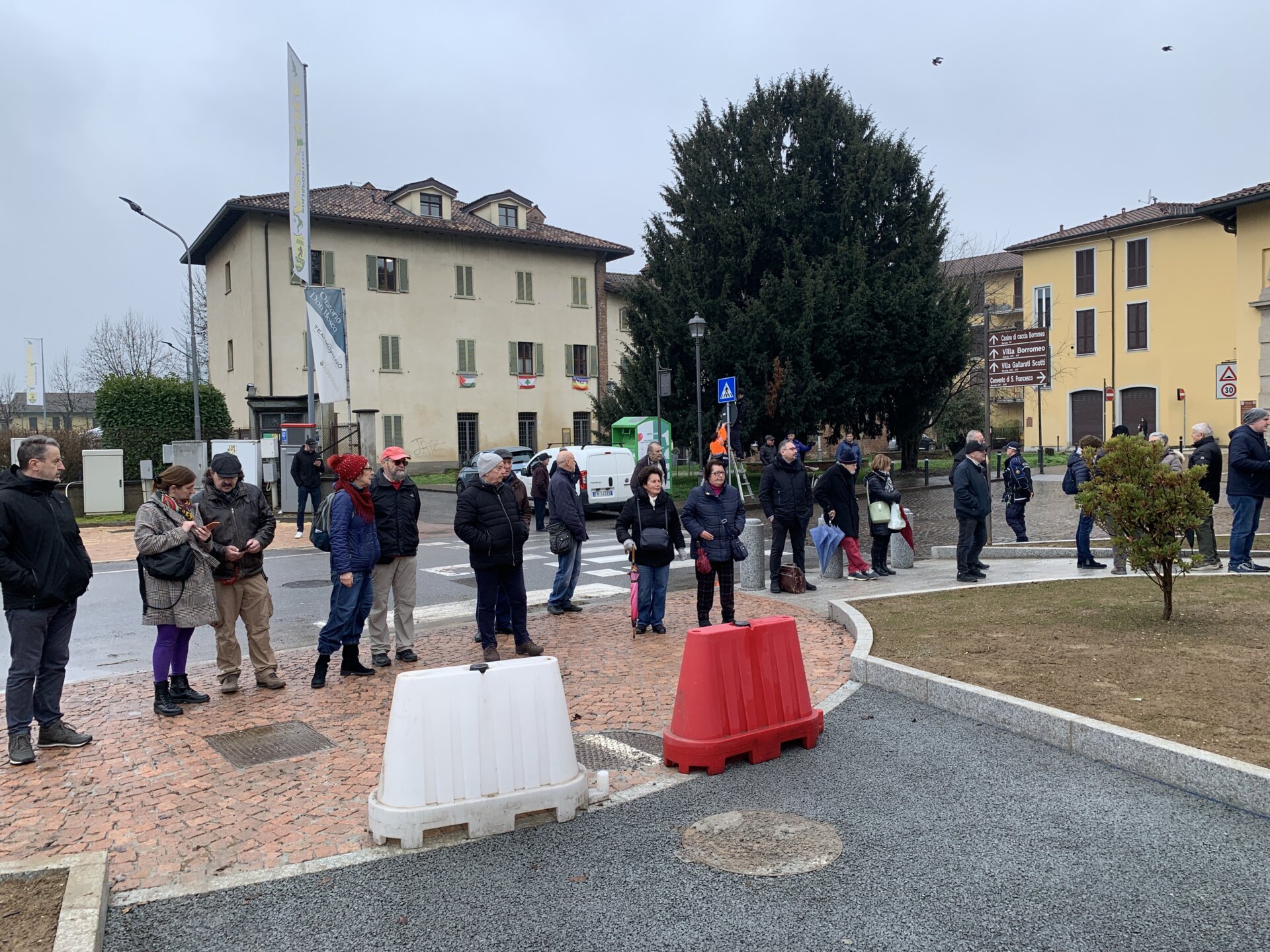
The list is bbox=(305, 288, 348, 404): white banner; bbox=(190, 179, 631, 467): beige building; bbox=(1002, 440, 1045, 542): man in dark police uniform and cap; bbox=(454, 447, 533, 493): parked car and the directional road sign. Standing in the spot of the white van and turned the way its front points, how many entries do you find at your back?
2

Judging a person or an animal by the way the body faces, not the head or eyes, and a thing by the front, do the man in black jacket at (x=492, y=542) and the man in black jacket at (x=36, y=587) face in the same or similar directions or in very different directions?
same or similar directions

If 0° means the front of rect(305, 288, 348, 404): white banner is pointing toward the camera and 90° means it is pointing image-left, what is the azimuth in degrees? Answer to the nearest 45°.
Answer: approximately 0°

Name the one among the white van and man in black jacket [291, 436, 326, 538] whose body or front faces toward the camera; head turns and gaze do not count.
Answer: the man in black jacket

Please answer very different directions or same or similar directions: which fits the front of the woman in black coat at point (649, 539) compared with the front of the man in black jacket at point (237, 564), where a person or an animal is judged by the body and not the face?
same or similar directions

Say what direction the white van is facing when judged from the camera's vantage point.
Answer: facing away from the viewer and to the left of the viewer

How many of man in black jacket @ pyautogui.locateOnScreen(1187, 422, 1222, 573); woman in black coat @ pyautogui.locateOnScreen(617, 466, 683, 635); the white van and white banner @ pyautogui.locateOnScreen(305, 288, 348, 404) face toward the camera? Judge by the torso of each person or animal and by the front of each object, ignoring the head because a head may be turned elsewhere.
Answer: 2

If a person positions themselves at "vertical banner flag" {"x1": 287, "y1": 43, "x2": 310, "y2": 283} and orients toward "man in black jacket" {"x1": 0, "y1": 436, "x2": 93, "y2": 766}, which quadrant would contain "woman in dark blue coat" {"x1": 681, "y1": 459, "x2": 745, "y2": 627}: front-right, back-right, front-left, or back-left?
front-left

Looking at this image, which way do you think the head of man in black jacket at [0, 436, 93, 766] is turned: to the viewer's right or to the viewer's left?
to the viewer's right

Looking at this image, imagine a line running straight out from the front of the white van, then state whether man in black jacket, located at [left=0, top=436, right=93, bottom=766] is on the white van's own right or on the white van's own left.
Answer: on the white van's own left

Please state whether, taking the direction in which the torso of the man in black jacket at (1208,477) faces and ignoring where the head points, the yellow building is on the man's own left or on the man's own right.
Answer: on the man's own right

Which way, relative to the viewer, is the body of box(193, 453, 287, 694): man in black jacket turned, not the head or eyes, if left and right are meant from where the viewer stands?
facing the viewer

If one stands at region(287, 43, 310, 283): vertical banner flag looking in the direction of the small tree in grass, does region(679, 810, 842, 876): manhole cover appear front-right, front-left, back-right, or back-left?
front-right

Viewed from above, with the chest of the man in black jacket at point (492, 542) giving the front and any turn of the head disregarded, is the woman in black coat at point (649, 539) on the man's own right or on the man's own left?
on the man's own left

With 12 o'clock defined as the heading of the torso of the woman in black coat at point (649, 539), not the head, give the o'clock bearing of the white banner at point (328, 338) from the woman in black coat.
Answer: The white banner is roughly at 5 o'clock from the woman in black coat.

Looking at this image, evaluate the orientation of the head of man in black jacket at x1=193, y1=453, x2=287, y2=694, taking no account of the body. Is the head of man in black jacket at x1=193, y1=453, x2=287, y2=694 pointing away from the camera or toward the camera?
toward the camera

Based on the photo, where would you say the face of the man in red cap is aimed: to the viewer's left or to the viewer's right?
to the viewer's right

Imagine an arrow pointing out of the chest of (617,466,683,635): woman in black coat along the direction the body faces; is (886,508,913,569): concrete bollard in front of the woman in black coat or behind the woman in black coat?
behind

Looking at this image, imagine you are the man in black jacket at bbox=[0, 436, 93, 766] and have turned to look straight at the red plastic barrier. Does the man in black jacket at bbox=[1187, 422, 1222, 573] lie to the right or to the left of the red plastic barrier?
left

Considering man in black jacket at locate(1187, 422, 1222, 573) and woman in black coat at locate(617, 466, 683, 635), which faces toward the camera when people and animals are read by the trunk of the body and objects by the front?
the woman in black coat

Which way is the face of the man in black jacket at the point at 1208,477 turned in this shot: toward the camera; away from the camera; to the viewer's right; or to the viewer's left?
to the viewer's left

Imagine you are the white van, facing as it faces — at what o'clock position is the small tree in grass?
The small tree in grass is roughly at 7 o'clock from the white van.
